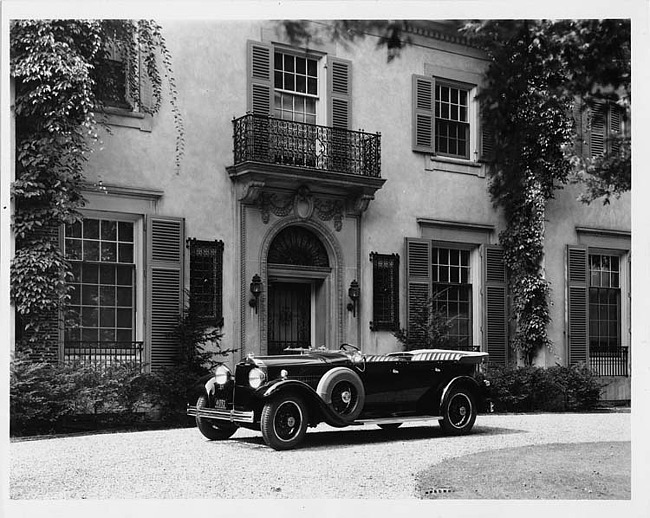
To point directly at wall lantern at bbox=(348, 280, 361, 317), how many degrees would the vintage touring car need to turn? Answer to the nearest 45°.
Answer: approximately 135° to its right

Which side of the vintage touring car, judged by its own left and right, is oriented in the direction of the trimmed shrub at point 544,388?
back

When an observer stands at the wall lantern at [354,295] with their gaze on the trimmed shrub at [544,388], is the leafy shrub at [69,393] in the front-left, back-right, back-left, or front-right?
back-right

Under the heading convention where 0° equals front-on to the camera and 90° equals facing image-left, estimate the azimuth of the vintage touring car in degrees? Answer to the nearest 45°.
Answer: approximately 45°
